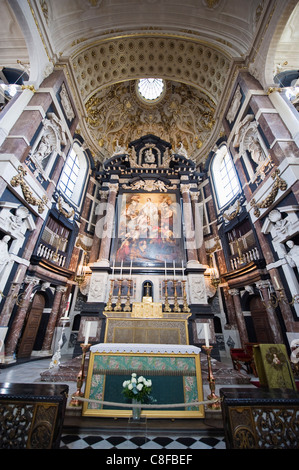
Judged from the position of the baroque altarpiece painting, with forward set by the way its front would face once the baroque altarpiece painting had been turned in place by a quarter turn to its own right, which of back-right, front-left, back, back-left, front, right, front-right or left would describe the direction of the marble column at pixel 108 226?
front

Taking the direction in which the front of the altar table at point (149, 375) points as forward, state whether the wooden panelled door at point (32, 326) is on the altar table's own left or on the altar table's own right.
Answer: on the altar table's own right

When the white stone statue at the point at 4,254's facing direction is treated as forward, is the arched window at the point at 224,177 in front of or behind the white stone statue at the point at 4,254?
in front

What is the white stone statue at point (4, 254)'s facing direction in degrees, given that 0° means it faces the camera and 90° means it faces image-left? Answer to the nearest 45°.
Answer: approximately 270°

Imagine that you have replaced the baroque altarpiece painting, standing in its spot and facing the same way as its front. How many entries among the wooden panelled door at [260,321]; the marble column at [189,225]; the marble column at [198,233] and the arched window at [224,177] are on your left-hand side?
4

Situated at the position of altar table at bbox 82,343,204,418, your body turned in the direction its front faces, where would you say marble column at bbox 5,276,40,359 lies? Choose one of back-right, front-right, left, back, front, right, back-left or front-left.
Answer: back-right

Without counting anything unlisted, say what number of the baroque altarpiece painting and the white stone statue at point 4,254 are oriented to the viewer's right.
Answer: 1

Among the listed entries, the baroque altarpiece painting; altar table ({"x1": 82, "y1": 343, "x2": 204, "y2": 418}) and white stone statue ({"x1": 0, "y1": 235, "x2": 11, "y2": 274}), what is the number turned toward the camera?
2

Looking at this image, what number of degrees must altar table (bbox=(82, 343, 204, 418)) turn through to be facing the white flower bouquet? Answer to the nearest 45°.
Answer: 0° — it already faces it

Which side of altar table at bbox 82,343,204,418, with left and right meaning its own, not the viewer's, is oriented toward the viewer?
front

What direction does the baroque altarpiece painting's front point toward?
toward the camera

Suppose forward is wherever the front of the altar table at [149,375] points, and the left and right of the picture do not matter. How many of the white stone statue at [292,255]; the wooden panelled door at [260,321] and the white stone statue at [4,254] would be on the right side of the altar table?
1
